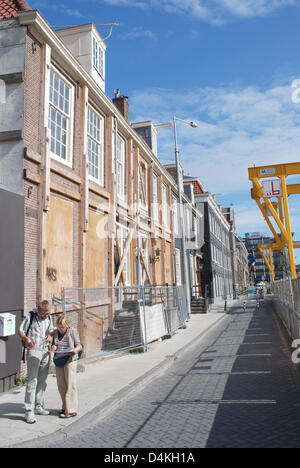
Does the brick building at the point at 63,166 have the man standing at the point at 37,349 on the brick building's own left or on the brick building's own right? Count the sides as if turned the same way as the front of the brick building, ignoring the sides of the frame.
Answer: on the brick building's own right

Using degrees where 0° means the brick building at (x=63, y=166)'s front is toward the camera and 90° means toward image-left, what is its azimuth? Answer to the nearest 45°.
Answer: approximately 315°

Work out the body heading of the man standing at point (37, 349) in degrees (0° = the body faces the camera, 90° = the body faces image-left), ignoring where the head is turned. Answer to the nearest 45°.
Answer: approximately 315°

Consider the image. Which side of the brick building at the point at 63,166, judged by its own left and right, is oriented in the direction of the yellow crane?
left
